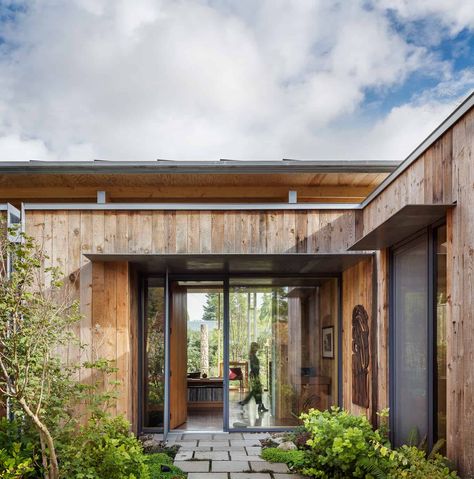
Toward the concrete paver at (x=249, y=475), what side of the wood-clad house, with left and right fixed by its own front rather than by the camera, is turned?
front

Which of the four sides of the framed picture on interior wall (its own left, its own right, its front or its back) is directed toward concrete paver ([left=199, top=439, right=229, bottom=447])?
front

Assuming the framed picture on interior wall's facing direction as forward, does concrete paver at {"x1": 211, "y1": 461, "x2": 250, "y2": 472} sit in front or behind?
in front

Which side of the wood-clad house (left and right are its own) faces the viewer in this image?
front

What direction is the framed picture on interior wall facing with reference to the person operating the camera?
facing the viewer and to the left of the viewer
